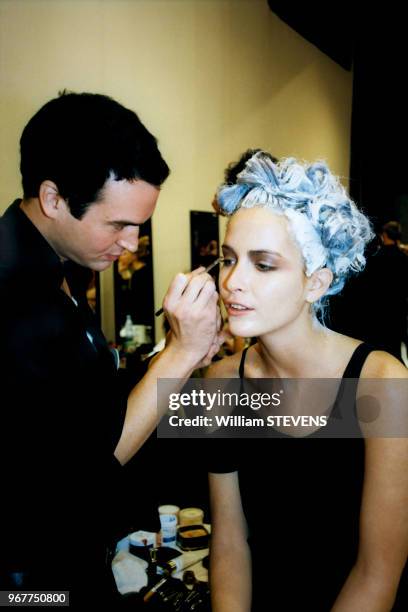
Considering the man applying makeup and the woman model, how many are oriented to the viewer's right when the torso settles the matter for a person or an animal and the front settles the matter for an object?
1

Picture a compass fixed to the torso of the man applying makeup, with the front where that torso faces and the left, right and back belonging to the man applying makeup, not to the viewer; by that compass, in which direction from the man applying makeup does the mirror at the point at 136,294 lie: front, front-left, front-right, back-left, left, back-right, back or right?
left

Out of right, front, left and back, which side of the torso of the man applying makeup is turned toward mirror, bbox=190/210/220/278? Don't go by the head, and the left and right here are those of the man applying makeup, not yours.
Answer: left

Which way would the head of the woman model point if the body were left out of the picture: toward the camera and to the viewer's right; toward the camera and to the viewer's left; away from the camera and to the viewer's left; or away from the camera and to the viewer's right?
toward the camera and to the viewer's left

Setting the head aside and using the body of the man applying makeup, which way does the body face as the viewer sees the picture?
to the viewer's right

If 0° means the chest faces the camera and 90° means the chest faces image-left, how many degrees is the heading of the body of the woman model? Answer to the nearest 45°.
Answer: approximately 45°
